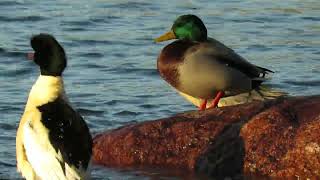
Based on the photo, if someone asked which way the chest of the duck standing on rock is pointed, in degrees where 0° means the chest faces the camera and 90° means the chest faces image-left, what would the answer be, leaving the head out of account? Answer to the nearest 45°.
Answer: approximately 90°
